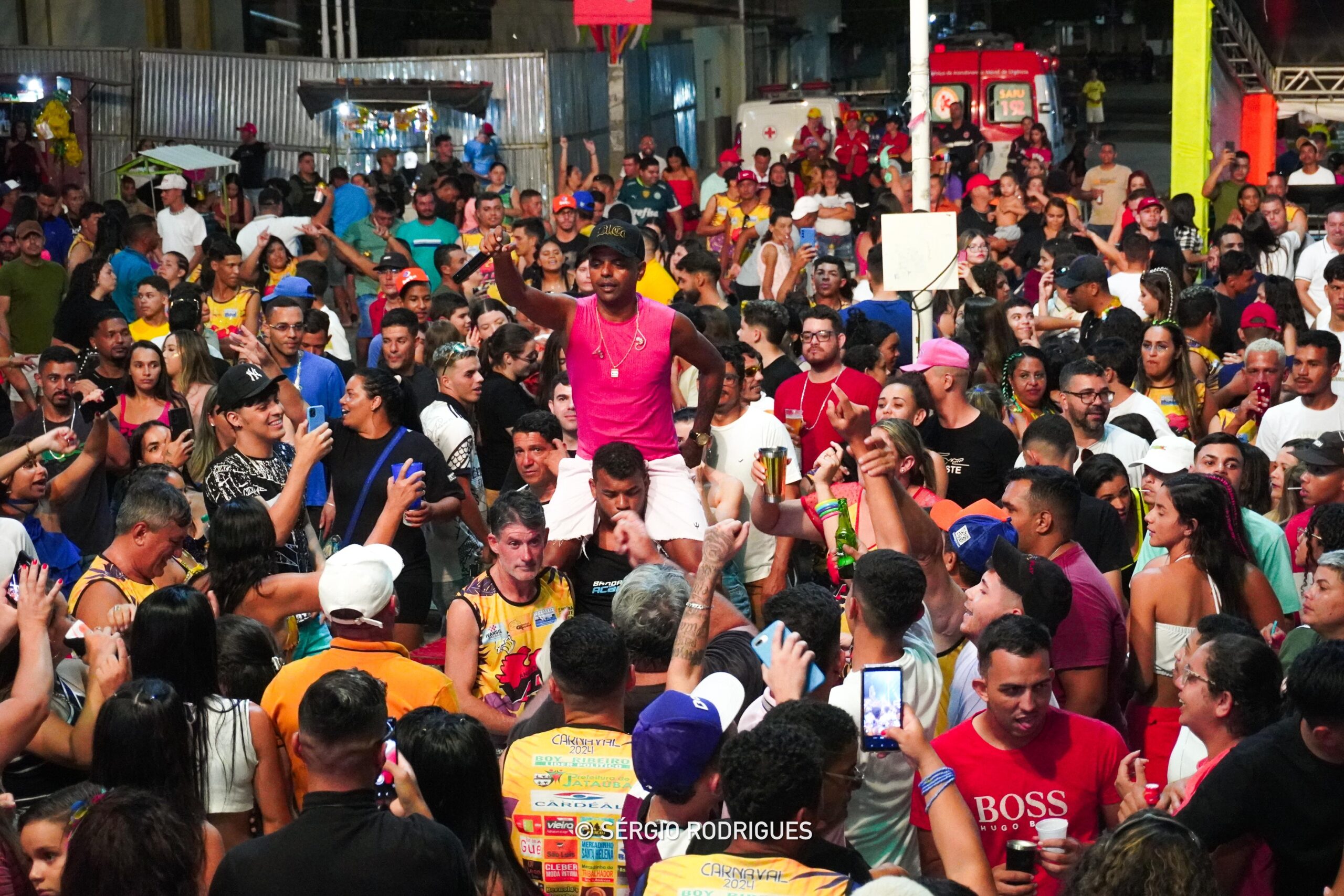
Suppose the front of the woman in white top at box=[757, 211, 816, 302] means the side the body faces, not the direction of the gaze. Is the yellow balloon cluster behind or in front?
behind

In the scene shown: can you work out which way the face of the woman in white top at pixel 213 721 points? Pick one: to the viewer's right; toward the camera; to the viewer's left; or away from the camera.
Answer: away from the camera

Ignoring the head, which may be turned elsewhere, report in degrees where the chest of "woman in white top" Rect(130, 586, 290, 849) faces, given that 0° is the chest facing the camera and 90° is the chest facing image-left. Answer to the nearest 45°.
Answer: approximately 135°

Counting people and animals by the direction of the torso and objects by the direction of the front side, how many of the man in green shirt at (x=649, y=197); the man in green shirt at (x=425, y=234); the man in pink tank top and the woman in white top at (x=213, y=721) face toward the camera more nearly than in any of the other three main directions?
3

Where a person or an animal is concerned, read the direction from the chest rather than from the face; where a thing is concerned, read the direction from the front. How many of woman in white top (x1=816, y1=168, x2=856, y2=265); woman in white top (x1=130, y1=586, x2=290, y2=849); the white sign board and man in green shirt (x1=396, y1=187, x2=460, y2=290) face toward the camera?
3

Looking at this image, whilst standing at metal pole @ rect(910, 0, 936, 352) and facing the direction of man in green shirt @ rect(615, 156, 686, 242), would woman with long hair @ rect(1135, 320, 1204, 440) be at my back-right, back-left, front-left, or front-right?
back-right

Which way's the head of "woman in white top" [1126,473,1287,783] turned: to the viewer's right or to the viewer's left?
to the viewer's left

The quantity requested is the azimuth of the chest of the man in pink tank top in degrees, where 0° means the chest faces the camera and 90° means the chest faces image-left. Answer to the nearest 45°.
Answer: approximately 0°

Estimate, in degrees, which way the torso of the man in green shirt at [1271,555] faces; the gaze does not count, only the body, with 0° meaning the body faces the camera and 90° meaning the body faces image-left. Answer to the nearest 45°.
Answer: approximately 0°
